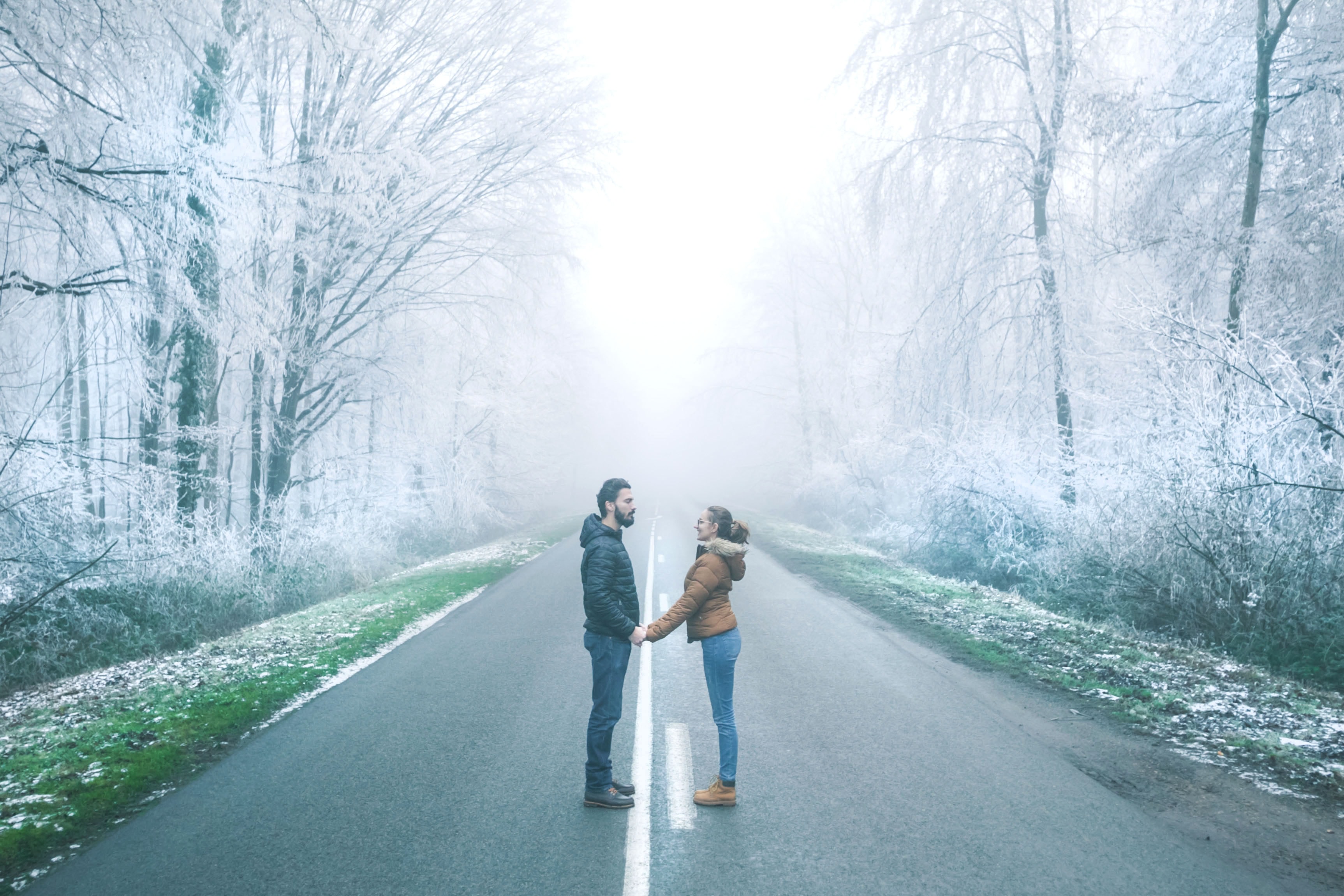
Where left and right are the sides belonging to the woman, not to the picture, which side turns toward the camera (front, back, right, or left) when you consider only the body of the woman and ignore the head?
left

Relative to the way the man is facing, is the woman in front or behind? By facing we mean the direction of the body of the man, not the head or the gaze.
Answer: in front

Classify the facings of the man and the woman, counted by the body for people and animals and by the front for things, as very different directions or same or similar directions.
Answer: very different directions

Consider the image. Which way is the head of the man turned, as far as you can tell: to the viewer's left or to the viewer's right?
to the viewer's right

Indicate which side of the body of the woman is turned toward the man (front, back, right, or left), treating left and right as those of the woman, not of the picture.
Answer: front

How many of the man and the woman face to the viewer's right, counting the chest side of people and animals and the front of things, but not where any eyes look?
1

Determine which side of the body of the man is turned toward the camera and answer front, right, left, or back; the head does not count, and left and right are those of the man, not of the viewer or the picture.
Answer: right

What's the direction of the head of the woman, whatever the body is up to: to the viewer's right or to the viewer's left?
to the viewer's left
